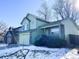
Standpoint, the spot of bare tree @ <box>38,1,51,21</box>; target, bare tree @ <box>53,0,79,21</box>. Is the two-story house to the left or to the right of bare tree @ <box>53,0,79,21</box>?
right

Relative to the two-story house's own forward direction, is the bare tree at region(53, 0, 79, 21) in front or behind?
behind

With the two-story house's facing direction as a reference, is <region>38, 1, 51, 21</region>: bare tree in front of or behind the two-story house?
behind

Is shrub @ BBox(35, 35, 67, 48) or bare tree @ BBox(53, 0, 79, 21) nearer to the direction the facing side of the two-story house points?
the shrub

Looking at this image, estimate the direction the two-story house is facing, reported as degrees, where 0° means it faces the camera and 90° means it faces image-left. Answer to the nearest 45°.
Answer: approximately 45°

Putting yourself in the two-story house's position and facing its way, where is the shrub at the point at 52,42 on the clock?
The shrub is roughly at 10 o'clock from the two-story house.

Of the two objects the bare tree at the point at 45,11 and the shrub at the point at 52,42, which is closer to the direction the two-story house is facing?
the shrub

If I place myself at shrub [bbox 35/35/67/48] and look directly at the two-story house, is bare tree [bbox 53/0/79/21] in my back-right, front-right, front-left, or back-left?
front-right

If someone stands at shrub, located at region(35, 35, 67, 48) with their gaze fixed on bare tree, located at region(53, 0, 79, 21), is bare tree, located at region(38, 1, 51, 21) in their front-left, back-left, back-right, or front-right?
front-left
